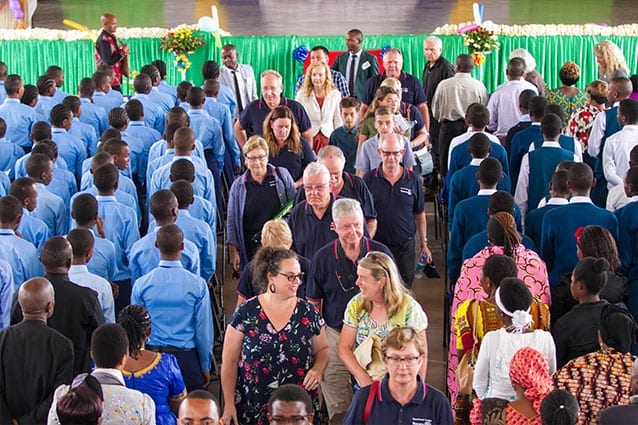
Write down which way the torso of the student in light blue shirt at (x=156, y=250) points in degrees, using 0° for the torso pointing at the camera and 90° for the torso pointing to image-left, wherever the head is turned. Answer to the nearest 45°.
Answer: approximately 225°

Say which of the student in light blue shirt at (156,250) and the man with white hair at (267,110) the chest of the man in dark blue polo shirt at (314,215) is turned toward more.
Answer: the student in light blue shirt

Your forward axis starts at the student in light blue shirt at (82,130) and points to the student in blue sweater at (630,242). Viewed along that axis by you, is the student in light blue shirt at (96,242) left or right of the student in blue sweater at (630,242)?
right

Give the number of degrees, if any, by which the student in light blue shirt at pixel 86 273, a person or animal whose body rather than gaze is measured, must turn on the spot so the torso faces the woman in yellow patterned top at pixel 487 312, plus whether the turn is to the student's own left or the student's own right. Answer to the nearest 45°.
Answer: approximately 90° to the student's own right

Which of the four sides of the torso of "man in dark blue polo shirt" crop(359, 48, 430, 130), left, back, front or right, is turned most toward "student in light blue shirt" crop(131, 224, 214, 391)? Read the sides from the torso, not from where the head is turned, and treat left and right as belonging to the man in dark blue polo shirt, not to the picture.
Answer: front

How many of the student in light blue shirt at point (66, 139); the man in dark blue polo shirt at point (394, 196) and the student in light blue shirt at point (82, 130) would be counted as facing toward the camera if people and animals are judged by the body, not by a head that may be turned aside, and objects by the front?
1

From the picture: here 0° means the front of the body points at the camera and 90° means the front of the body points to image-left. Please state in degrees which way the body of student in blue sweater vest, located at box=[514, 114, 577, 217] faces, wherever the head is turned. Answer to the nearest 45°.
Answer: approximately 180°

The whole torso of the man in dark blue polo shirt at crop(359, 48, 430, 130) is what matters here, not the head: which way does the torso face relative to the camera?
toward the camera

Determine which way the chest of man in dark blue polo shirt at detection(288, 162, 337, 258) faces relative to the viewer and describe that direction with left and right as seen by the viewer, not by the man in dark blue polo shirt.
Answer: facing the viewer

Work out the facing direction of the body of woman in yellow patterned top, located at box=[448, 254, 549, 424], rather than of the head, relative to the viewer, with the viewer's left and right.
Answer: facing away from the viewer and to the left of the viewer

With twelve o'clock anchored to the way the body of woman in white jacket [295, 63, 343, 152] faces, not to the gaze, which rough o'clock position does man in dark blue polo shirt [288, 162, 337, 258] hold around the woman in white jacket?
The man in dark blue polo shirt is roughly at 12 o'clock from the woman in white jacket.

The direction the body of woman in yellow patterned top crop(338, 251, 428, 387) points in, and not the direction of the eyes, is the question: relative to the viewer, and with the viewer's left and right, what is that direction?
facing the viewer and to the left of the viewer

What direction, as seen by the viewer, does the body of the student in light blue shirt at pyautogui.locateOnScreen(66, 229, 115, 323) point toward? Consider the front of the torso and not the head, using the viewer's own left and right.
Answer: facing away from the viewer and to the right of the viewer

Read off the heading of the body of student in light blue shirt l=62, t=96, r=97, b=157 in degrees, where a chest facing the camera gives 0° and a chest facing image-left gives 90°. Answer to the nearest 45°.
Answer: approximately 225°

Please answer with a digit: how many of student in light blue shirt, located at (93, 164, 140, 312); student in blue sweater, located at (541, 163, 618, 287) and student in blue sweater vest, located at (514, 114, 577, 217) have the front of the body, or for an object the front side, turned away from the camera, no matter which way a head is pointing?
3

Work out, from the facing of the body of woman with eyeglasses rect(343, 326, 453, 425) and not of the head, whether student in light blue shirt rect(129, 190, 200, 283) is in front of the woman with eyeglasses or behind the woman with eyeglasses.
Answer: behind

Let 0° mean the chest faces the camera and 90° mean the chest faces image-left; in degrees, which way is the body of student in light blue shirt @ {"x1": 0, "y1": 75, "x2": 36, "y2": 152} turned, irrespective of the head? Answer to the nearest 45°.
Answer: approximately 225°

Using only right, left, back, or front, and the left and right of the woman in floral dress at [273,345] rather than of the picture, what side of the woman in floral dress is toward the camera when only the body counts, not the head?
front

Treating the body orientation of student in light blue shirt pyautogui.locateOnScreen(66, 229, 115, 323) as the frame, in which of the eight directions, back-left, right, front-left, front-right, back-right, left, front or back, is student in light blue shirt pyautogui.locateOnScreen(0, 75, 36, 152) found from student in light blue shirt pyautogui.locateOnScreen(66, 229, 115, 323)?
front-left

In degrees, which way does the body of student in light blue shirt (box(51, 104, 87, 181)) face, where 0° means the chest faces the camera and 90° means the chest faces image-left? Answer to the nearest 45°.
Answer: approximately 225°

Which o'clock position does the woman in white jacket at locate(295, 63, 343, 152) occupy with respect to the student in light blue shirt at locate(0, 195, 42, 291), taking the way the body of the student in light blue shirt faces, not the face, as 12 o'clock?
The woman in white jacket is roughly at 12 o'clock from the student in light blue shirt.

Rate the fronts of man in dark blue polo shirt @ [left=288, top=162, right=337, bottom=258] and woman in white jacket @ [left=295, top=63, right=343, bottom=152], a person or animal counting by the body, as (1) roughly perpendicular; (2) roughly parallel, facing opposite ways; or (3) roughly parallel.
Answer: roughly parallel

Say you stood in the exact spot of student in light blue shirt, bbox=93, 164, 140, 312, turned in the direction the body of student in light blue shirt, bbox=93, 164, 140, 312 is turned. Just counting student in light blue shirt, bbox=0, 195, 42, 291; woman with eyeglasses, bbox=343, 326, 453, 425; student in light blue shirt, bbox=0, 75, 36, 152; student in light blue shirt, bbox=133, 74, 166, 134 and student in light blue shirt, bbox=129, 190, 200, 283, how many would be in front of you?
2

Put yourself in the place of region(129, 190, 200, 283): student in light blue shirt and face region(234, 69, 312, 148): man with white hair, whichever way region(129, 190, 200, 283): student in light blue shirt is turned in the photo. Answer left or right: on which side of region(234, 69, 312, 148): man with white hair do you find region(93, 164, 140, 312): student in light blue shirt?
left
